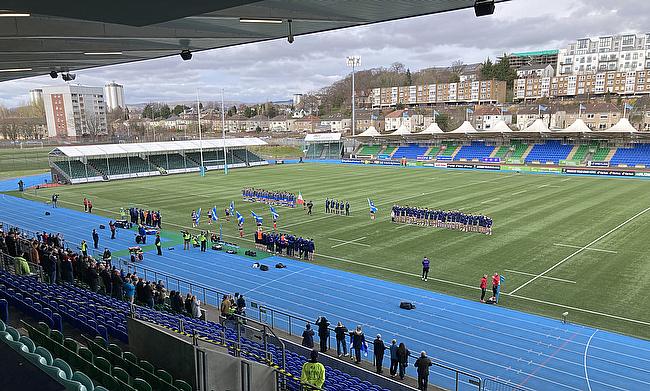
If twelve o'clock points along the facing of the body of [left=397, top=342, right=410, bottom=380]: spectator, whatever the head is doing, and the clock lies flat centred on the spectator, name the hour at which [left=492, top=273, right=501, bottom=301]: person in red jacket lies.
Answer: The person in red jacket is roughly at 1 o'clock from the spectator.

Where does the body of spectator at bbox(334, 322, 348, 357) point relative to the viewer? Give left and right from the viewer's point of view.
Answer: facing away from the viewer

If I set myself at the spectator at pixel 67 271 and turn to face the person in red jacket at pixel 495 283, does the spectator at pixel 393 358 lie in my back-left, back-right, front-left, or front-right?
front-right

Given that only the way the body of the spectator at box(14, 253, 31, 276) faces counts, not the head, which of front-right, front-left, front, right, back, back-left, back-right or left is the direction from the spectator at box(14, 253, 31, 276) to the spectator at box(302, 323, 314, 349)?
right

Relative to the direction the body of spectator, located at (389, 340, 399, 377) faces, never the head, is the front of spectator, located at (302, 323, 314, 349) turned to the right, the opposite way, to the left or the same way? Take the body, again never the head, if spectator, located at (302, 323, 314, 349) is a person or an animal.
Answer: the same way

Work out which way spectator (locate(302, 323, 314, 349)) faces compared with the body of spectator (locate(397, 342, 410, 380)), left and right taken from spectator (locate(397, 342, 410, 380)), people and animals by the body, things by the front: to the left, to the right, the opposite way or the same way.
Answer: the same way

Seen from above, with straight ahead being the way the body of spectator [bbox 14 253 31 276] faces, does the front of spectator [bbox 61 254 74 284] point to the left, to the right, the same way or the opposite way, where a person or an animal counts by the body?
the same way

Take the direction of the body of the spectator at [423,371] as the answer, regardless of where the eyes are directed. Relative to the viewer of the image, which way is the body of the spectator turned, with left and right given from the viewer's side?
facing away from the viewer

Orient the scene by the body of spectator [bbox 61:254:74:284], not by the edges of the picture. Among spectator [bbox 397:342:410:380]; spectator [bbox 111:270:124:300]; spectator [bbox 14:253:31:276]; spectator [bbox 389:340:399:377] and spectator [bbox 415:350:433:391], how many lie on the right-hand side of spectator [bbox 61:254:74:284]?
4

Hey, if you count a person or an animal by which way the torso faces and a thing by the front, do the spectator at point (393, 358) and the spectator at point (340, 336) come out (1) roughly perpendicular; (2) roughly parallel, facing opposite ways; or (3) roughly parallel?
roughly parallel

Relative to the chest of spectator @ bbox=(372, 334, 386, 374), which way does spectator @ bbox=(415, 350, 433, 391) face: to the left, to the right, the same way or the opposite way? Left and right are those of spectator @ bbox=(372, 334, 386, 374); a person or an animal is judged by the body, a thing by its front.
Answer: the same way

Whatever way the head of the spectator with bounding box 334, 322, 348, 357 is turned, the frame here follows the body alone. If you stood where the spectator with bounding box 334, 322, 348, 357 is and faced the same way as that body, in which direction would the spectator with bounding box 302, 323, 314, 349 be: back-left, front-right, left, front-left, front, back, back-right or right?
left

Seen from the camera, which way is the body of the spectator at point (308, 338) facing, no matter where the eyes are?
away from the camera

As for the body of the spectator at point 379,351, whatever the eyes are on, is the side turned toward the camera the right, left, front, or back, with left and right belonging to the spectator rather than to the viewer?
back

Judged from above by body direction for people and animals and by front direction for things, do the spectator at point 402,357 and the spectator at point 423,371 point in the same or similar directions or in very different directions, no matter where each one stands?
same or similar directions

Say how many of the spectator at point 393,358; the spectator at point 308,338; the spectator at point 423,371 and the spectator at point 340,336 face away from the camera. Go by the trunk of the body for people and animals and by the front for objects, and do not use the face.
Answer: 4

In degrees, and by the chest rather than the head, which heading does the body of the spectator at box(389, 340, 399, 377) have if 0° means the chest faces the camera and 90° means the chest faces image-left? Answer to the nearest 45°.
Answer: approximately 180°

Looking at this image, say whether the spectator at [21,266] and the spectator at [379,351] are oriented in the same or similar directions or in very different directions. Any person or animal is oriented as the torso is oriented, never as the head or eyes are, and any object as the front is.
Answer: same or similar directions

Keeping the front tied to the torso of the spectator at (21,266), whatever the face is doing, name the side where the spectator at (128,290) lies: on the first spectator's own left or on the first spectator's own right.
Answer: on the first spectator's own right
